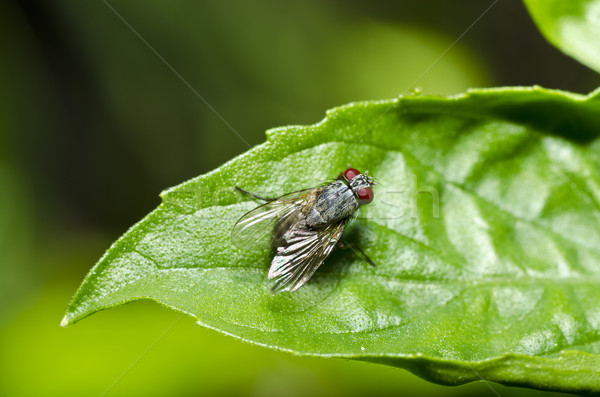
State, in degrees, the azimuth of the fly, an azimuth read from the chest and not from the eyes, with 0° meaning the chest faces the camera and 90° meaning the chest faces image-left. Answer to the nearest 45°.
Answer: approximately 225°
